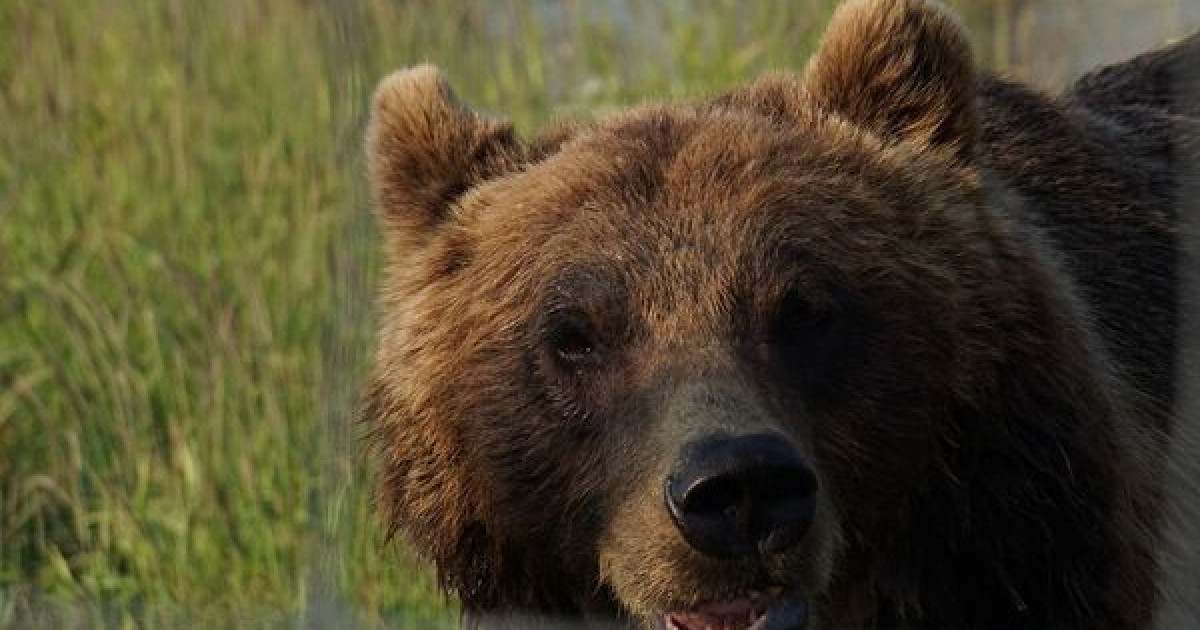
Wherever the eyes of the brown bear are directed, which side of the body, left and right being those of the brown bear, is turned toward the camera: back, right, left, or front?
front
